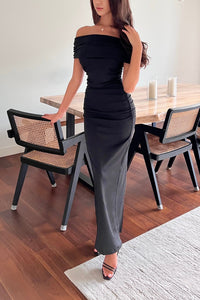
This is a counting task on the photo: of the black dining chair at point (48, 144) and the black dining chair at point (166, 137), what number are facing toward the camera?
0

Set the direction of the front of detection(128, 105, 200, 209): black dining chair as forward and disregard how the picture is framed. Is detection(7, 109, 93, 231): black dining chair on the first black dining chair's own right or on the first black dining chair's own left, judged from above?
on the first black dining chair's own left

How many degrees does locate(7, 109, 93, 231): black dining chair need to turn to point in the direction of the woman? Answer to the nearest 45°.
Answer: approximately 90° to its right

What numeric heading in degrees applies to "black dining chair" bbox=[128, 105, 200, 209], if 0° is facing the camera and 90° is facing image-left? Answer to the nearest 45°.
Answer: approximately 135°

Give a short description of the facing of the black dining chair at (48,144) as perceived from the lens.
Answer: facing away from the viewer and to the right of the viewer

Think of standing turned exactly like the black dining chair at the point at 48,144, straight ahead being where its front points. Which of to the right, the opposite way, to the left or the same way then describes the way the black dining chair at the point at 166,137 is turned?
to the left

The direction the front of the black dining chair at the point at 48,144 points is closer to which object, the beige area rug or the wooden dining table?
the wooden dining table

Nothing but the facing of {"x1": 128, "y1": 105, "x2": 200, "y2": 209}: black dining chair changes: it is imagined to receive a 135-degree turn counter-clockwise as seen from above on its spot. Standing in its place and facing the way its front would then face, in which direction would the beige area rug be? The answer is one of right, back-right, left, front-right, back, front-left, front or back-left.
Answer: front

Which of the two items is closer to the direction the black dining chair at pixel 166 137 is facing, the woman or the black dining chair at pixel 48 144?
the black dining chair

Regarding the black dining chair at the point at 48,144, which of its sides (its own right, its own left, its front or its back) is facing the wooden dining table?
front

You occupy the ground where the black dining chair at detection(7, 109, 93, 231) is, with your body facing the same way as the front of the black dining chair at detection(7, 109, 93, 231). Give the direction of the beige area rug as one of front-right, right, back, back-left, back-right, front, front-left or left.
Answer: right

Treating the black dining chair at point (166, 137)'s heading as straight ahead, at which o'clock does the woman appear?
The woman is roughly at 8 o'clock from the black dining chair.
